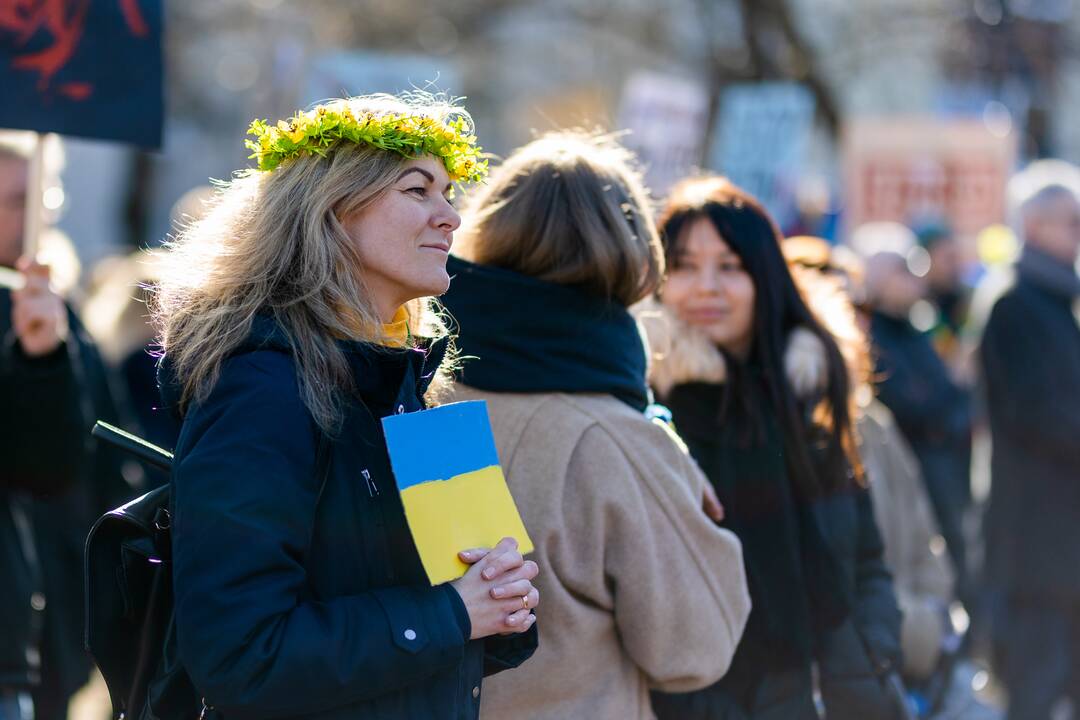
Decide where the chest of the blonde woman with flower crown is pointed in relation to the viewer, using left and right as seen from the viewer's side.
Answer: facing to the right of the viewer

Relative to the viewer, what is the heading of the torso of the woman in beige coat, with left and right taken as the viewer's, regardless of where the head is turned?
facing away from the viewer and to the right of the viewer

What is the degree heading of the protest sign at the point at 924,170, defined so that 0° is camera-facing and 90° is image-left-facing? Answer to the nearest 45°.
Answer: approximately 0°

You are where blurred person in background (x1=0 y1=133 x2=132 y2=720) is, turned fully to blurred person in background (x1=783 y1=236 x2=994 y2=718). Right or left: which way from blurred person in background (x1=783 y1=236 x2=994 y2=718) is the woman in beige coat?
right

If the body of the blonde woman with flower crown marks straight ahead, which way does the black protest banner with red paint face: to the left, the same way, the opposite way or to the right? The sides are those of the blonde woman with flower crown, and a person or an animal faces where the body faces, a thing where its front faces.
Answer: to the right

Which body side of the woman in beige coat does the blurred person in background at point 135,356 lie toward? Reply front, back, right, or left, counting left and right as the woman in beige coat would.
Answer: left

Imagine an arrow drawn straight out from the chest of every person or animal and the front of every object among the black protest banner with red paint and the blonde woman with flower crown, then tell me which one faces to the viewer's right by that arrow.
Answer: the blonde woman with flower crown

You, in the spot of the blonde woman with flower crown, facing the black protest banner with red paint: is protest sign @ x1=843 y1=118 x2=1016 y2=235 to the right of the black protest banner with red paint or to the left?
right

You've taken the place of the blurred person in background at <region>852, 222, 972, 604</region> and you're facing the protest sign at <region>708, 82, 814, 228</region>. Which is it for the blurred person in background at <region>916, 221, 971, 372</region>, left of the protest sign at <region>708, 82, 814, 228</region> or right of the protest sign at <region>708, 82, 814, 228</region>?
right

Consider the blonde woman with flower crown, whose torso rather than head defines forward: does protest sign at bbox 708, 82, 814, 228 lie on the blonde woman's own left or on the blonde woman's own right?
on the blonde woman's own left

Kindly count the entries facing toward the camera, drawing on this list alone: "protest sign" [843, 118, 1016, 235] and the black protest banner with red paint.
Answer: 2

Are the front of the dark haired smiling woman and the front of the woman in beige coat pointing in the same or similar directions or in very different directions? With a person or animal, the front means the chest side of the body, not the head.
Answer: very different directions

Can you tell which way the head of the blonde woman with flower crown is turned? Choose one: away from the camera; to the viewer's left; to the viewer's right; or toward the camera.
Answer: to the viewer's right
